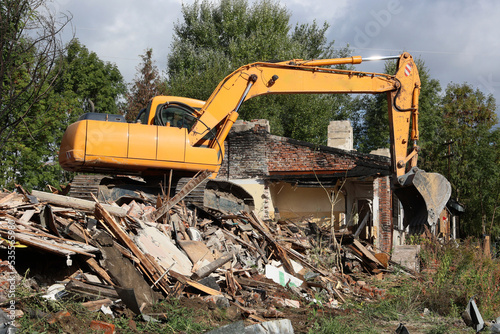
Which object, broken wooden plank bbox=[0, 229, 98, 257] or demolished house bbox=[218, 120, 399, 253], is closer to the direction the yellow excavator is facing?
the demolished house

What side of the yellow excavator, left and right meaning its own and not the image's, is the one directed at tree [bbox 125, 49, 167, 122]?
left

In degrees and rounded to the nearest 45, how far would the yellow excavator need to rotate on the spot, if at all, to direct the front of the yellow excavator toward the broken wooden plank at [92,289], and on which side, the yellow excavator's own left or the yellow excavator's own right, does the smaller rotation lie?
approximately 90° to the yellow excavator's own right

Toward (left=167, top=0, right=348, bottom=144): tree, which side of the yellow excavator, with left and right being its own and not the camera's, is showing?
left

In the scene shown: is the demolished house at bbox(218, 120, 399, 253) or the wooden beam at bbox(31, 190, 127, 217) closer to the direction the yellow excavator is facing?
the demolished house

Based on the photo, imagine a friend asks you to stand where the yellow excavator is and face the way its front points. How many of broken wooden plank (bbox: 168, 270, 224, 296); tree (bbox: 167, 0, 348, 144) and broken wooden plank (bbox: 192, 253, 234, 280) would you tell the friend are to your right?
2

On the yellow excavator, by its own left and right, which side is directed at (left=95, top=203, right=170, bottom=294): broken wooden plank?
right

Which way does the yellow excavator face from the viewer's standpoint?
to the viewer's right

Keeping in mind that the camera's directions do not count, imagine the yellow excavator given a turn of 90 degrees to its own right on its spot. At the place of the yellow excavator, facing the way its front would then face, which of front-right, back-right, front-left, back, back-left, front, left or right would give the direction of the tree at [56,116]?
back-right

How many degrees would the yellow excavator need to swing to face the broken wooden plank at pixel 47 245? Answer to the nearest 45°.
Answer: approximately 90° to its right

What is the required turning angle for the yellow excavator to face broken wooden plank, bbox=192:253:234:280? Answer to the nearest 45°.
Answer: approximately 90° to its right
